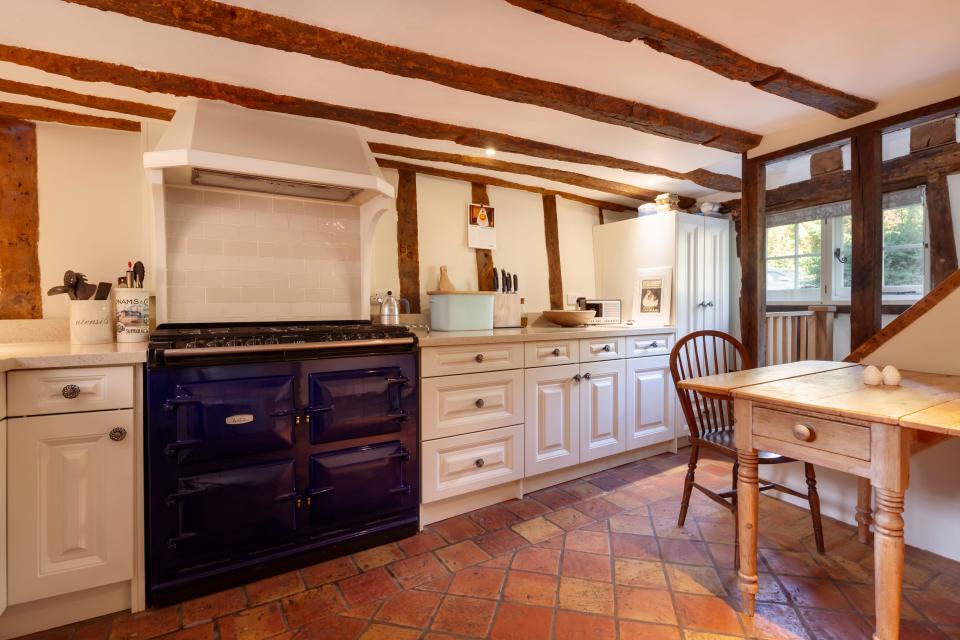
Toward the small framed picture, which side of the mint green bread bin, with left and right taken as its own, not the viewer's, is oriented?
left

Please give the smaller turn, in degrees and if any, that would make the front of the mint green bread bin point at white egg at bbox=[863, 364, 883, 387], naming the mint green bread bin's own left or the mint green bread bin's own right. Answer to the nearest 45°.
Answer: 0° — it already faces it

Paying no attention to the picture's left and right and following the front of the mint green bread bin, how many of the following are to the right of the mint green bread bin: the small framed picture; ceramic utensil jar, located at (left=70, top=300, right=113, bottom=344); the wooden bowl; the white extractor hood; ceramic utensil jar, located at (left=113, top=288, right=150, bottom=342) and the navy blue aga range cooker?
4

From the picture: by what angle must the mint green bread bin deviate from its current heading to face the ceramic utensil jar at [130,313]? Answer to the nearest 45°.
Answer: approximately 90° to its right

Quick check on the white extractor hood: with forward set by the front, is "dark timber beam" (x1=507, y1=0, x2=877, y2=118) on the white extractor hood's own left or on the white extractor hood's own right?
on the white extractor hood's own left

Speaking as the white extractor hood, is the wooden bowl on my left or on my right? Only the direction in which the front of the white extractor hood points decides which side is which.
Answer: on my left

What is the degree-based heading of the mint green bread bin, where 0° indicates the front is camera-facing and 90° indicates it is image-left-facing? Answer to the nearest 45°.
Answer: approximately 315°
